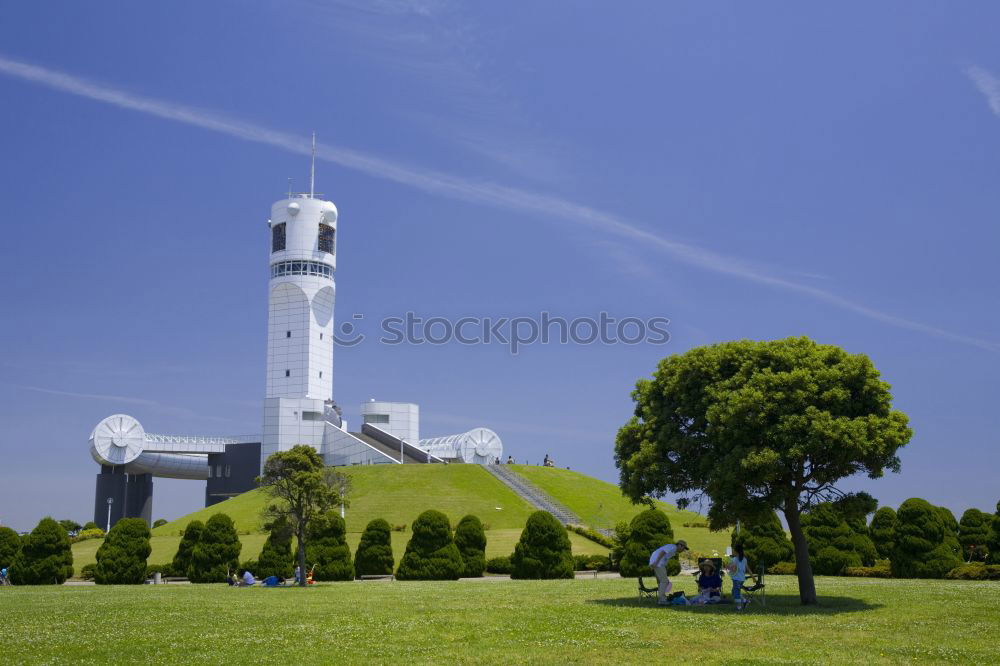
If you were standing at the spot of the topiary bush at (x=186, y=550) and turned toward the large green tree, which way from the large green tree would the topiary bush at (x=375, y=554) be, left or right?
left

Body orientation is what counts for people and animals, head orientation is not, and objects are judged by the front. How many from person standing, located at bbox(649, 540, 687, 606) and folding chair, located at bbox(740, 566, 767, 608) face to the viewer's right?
1

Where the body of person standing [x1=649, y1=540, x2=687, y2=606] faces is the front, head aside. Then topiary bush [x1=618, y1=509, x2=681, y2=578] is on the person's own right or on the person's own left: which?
on the person's own left

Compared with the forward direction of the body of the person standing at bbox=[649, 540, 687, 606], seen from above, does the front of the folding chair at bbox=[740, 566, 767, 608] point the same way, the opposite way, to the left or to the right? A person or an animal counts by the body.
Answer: the opposite way

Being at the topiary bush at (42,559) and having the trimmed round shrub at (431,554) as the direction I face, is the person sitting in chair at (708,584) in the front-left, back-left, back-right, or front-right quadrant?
front-right

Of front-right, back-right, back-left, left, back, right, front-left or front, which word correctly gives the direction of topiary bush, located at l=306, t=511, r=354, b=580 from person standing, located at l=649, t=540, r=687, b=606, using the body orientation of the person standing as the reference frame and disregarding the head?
back-left

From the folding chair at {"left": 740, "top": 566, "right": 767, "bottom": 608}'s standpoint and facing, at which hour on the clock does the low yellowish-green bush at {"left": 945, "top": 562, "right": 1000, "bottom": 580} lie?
The low yellowish-green bush is roughly at 4 o'clock from the folding chair.

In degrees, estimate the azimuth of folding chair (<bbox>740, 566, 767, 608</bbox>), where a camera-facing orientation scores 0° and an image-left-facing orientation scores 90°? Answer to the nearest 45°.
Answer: approximately 90°

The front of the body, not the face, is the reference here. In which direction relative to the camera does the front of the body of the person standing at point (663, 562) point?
to the viewer's right

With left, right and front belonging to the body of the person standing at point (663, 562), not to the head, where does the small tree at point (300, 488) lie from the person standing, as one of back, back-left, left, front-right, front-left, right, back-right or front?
back-left

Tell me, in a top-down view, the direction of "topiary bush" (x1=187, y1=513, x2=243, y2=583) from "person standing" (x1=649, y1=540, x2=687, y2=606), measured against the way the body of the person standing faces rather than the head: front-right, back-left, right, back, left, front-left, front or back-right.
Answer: back-left

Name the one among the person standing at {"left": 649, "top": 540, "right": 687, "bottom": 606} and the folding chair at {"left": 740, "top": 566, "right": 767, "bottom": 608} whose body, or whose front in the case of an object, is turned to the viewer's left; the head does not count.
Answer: the folding chair

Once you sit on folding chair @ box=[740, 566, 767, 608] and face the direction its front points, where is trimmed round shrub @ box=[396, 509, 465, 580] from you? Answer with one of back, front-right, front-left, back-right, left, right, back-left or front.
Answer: front-right

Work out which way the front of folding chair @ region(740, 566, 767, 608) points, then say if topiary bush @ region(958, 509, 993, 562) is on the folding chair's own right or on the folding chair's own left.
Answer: on the folding chair's own right

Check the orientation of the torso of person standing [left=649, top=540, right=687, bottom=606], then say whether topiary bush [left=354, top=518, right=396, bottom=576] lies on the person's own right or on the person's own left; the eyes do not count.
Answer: on the person's own left
